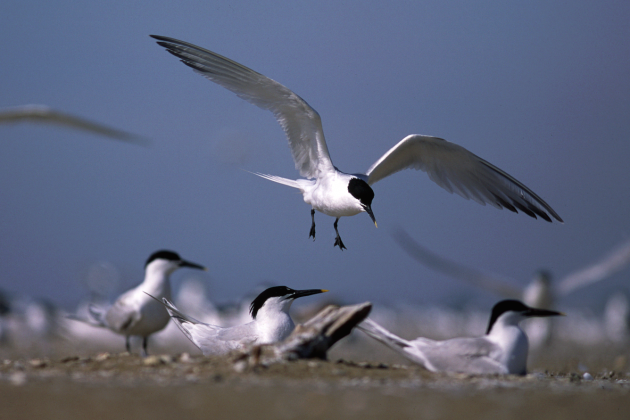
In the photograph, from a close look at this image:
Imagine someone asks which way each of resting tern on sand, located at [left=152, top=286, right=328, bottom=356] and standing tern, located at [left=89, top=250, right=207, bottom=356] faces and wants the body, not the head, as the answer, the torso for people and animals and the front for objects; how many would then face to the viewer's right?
2

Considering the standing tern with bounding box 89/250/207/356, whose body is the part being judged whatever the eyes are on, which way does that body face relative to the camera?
to the viewer's right

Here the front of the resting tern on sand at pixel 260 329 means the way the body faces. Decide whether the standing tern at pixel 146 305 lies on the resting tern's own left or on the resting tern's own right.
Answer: on the resting tern's own left

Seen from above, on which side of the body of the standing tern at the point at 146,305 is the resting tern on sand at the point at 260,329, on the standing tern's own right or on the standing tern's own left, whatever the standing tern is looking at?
on the standing tern's own right

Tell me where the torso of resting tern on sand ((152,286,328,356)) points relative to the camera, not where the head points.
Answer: to the viewer's right

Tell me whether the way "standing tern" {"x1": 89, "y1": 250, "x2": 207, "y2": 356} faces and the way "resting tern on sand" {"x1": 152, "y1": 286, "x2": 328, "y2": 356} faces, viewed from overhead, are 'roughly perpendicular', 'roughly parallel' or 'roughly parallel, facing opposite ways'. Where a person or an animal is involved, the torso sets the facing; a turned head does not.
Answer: roughly parallel
